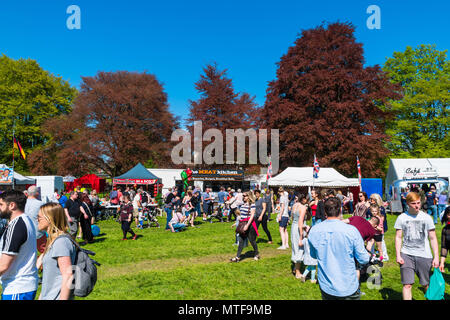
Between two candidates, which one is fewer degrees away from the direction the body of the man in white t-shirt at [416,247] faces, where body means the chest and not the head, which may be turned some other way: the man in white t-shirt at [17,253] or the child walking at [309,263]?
the man in white t-shirt

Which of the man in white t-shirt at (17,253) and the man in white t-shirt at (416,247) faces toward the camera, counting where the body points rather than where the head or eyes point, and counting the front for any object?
the man in white t-shirt at (416,247)

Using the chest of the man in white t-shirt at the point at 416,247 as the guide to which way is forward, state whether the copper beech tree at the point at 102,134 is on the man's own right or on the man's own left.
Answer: on the man's own right

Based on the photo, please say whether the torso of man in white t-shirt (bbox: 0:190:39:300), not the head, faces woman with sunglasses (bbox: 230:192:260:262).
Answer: no

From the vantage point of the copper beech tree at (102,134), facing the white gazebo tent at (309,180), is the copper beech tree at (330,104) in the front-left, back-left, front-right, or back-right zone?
front-left

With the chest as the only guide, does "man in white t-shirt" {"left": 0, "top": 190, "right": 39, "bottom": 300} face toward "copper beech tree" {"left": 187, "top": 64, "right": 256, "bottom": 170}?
no

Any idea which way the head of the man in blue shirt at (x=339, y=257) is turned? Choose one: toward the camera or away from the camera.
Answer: away from the camera

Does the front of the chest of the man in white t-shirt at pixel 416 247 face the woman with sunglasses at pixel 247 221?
no

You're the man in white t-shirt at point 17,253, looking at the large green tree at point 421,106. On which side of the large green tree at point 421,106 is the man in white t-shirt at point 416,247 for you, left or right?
right

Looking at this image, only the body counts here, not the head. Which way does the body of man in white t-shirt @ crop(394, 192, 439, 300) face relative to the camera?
toward the camera

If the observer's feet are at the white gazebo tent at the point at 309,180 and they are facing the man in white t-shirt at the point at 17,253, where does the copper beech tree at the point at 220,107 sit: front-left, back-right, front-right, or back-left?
back-right
